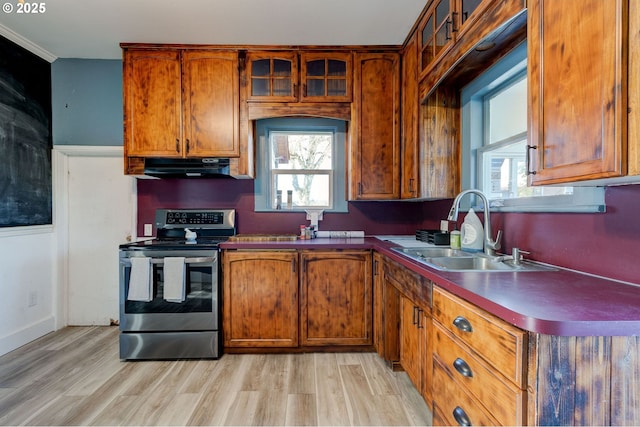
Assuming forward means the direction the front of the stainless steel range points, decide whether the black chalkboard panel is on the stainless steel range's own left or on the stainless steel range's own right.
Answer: on the stainless steel range's own right

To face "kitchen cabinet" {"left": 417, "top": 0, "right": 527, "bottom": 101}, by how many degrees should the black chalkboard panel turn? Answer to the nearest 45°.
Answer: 0° — it already faces it

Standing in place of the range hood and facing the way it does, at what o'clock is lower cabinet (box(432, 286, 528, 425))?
The lower cabinet is roughly at 11 o'clock from the range hood.

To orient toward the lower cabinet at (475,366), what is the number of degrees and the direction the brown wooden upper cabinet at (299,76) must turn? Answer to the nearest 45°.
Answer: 0° — it already faces it

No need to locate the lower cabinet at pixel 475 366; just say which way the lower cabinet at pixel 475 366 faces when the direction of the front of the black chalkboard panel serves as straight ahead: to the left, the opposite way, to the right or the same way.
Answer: the opposite way

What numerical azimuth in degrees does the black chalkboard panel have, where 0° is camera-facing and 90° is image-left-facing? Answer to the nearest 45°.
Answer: approximately 315°

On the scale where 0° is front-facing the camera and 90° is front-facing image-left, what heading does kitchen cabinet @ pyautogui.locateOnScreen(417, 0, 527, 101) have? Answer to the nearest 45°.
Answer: approximately 45°

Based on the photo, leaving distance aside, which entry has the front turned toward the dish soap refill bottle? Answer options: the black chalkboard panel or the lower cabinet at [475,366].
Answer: the black chalkboard panel
